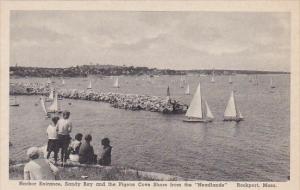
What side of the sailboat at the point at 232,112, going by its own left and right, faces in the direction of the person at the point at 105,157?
right

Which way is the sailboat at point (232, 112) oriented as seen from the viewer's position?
to the viewer's right

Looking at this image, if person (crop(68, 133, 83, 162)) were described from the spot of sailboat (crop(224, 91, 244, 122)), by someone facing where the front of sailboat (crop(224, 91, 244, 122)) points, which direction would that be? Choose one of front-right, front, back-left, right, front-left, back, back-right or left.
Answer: right

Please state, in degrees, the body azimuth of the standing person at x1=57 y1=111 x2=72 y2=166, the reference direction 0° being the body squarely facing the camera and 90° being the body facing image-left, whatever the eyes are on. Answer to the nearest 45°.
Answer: approximately 180°

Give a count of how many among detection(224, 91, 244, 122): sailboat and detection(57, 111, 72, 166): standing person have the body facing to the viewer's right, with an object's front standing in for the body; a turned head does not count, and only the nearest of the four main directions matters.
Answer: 1

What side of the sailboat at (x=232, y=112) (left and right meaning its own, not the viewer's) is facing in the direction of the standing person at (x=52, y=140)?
right

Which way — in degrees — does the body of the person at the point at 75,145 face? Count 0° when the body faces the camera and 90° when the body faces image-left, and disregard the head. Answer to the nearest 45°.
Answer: approximately 225°

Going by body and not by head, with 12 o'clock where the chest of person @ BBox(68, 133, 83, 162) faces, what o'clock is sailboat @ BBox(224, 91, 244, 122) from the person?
The sailboat is roughly at 2 o'clock from the person.
